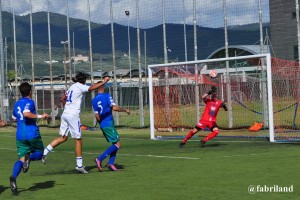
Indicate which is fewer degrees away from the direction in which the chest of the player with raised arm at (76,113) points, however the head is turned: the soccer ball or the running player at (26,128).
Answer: the soccer ball

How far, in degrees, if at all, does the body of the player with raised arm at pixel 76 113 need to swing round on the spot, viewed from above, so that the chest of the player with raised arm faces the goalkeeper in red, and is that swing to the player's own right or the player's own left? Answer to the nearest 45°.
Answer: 0° — they already face them

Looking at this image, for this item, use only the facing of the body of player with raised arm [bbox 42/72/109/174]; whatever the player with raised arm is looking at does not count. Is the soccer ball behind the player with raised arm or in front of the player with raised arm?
in front

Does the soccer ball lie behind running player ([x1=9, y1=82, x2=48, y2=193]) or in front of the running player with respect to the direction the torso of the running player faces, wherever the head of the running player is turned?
in front

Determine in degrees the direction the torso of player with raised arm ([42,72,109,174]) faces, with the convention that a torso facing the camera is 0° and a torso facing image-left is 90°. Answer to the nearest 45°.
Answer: approximately 225°

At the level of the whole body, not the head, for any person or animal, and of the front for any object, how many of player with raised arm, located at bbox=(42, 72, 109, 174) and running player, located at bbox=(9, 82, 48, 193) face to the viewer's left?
0

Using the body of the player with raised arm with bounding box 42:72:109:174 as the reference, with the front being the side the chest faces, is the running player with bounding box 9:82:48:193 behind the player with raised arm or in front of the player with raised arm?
behind
